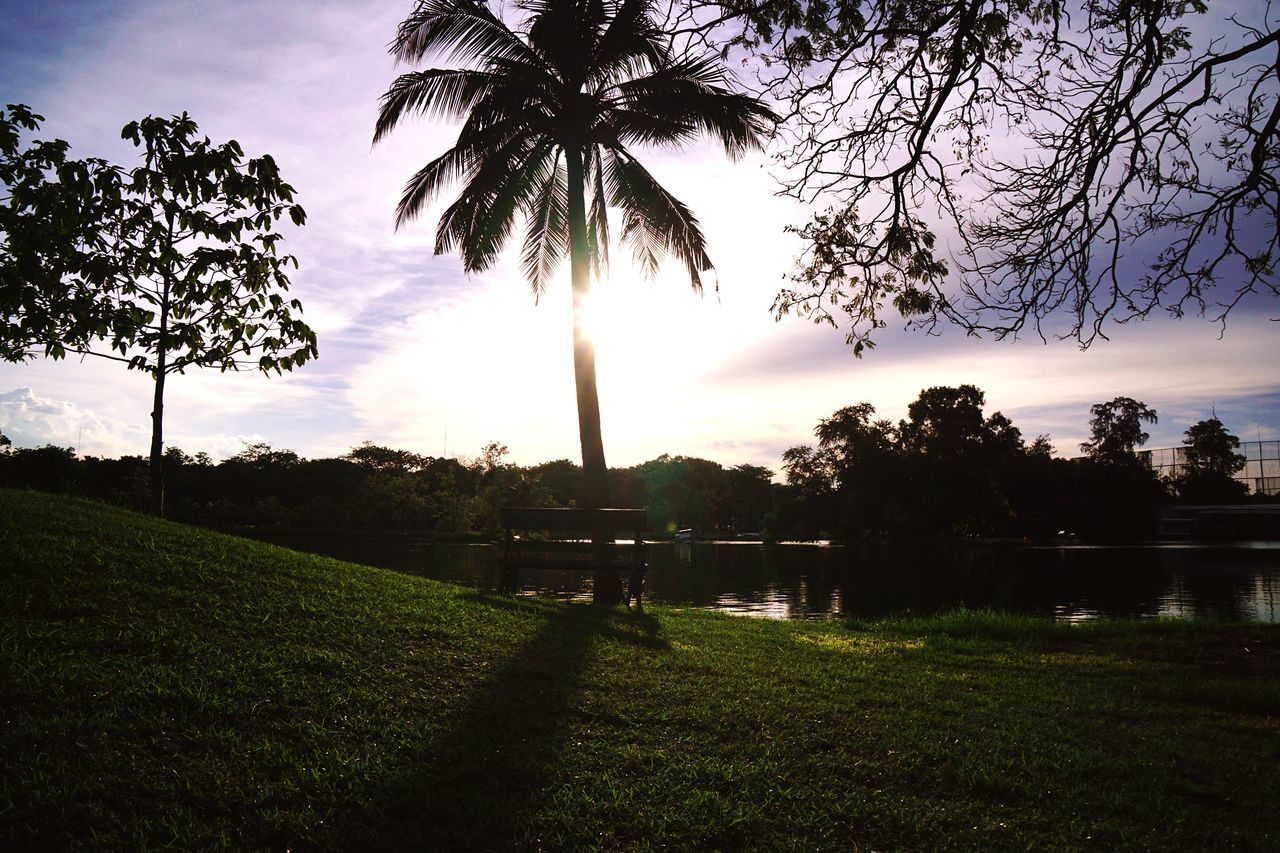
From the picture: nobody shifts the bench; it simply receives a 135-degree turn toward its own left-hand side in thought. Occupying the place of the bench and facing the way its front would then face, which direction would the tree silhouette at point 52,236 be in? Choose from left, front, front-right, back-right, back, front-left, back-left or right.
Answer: front

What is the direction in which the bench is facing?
away from the camera
